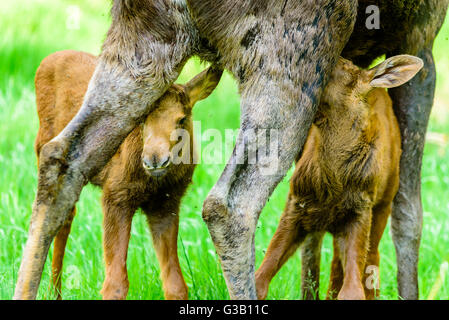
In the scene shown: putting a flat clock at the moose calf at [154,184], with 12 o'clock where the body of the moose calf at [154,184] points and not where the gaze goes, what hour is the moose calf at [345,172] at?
the moose calf at [345,172] is roughly at 11 o'clock from the moose calf at [154,184].

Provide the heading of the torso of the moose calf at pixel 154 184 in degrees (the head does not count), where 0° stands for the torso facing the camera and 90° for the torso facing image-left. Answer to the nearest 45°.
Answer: approximately 315°
